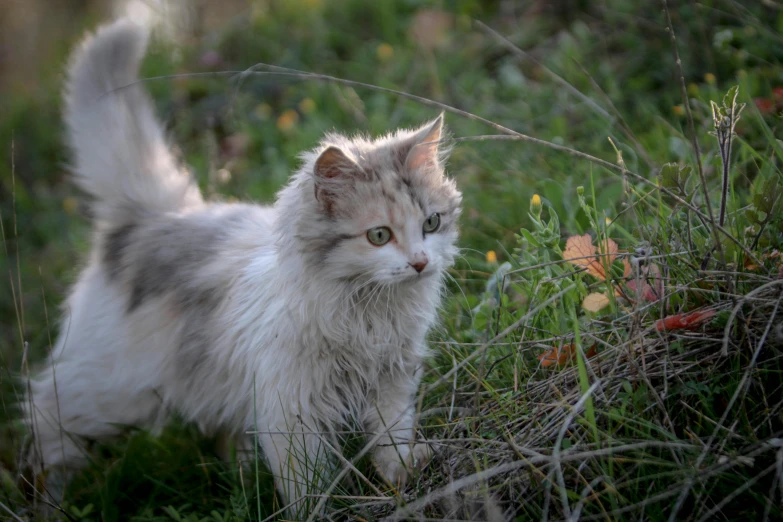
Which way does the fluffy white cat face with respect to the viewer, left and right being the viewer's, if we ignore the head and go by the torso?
facing the viewer and to the right of the viewer

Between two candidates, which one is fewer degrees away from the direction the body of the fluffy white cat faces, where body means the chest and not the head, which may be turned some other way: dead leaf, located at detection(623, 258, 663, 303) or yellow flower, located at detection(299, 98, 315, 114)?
the dead leaf

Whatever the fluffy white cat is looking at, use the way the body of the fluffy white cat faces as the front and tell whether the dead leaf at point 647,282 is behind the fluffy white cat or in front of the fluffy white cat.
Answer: in front

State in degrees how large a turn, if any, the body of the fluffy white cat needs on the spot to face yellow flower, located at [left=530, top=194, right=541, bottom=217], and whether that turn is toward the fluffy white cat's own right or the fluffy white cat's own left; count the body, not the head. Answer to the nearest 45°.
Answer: approximately 45° to the fluffy white cat's own left

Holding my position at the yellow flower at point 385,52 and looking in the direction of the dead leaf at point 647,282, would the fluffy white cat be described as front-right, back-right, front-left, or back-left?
front-right

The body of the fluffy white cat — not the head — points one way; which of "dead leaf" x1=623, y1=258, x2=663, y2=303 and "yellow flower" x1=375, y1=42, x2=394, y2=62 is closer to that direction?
the dead leaf

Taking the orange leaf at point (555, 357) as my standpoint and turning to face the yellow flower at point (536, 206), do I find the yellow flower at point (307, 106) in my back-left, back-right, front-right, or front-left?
front-left

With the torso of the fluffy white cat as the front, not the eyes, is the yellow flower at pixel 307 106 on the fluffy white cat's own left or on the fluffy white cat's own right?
on the fluffy white cat's own left

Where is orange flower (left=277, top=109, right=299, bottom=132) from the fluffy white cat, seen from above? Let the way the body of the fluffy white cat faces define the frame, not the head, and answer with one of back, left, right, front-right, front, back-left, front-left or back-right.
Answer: back-left

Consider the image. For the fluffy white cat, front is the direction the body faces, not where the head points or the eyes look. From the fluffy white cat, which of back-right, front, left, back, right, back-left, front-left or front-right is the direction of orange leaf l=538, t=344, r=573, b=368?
front

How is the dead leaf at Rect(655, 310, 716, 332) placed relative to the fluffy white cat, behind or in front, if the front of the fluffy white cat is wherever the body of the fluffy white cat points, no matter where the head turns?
in front
